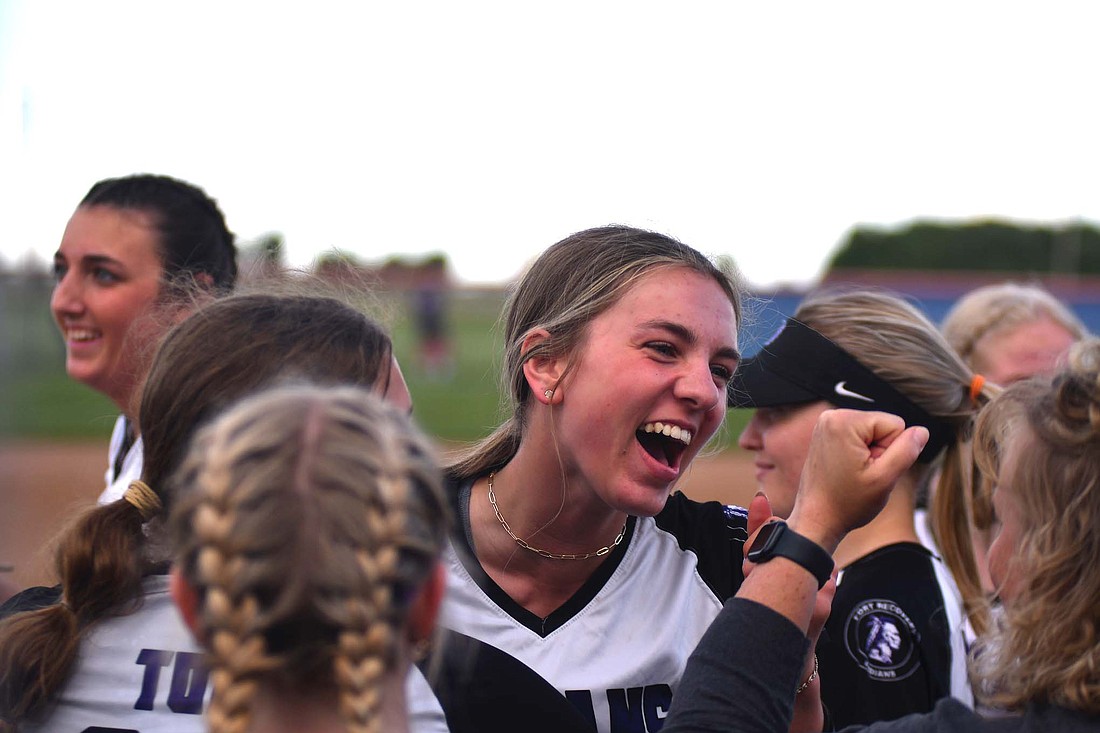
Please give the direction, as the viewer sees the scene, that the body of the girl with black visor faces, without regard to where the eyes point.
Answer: to the viewer's left

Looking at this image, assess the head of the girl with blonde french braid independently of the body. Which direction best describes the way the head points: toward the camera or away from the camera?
away from the camera

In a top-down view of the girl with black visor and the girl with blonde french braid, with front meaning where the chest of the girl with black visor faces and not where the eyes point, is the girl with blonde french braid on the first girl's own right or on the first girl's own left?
on the first girl's own left

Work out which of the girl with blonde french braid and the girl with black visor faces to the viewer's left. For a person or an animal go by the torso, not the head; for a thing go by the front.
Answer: the girl with black visor

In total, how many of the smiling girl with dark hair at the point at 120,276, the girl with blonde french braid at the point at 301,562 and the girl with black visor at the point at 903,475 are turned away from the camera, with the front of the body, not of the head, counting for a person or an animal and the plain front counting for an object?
1

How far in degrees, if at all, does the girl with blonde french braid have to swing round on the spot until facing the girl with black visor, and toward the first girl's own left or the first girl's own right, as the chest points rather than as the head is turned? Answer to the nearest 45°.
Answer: approximately 45° to the first girl's own right

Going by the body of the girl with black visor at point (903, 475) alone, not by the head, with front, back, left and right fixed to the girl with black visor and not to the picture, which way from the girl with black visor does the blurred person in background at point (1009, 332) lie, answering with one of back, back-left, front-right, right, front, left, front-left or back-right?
right

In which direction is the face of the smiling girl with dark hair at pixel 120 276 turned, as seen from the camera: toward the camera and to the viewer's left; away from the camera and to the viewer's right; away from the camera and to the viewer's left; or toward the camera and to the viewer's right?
toward the camera and to the viewer's left

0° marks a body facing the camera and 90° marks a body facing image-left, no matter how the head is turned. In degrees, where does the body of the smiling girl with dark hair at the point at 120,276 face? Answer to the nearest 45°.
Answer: approximately 45°

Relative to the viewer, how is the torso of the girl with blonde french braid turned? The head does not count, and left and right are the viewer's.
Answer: facing away from the viewer
